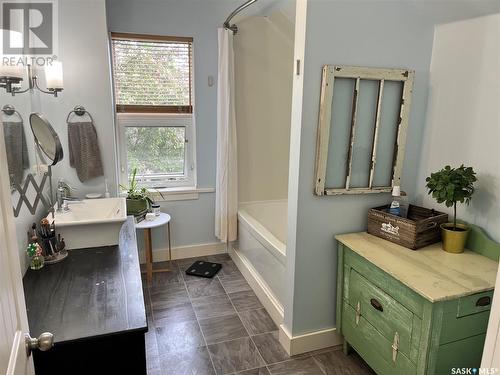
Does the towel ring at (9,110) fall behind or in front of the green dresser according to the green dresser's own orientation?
in front

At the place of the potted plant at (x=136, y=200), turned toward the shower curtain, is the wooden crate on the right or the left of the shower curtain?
right

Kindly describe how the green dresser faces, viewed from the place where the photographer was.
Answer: facing the viewer and to the left of the viewer

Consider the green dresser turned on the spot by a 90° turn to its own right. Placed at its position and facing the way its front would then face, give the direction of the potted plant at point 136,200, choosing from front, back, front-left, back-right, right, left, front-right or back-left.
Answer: front-left

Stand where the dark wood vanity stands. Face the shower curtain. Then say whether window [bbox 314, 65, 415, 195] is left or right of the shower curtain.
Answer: right

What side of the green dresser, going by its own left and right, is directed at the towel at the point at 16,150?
front
